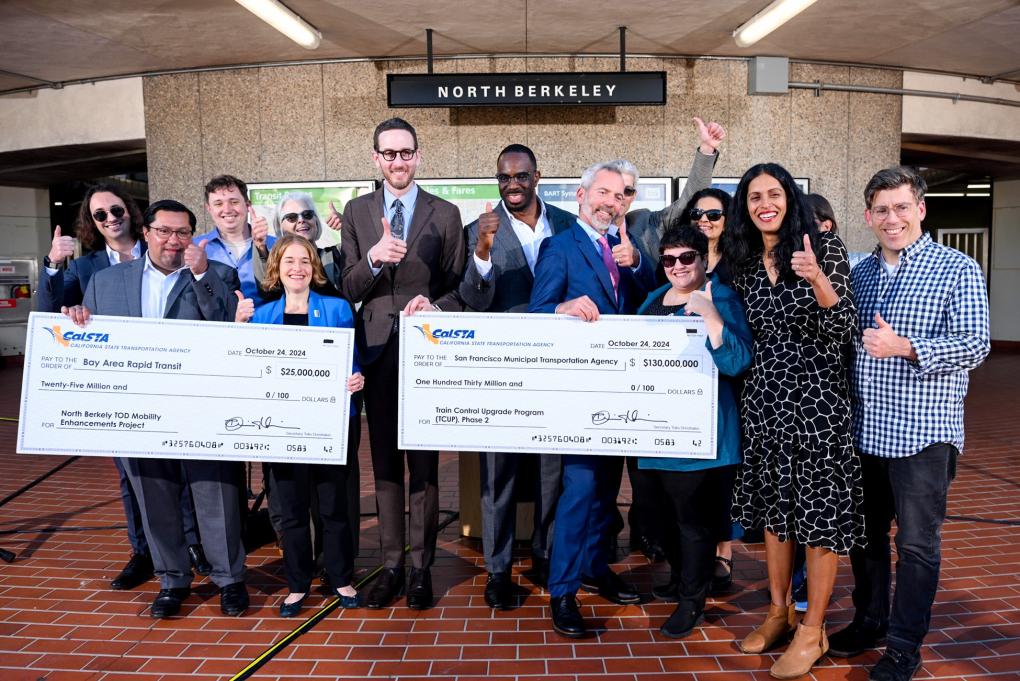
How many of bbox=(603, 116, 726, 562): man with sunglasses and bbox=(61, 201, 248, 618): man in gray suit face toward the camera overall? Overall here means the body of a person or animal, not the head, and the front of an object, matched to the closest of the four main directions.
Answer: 2

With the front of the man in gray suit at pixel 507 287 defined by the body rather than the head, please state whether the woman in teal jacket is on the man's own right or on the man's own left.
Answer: on the man's own left

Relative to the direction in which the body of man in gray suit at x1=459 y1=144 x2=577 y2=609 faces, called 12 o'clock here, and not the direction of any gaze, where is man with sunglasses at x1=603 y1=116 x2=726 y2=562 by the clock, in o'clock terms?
The man with sunglasses is roughly at 8 o'clock from the man in gray suit.

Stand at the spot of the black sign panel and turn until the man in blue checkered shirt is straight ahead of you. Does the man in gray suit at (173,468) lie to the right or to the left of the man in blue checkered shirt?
right

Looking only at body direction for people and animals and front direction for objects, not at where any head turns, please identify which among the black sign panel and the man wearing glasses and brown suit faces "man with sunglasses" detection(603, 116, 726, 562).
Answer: the black sign panel

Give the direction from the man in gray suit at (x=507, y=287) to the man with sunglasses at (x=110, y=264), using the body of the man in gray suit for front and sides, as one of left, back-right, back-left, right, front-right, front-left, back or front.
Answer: right

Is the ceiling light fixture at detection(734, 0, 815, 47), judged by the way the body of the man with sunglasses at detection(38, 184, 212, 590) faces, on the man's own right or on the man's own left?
on the man's own left

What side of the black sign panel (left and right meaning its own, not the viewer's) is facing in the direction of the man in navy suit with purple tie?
front

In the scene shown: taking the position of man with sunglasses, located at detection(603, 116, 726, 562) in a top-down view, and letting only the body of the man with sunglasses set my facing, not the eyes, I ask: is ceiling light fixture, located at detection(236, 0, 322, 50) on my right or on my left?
on my right
